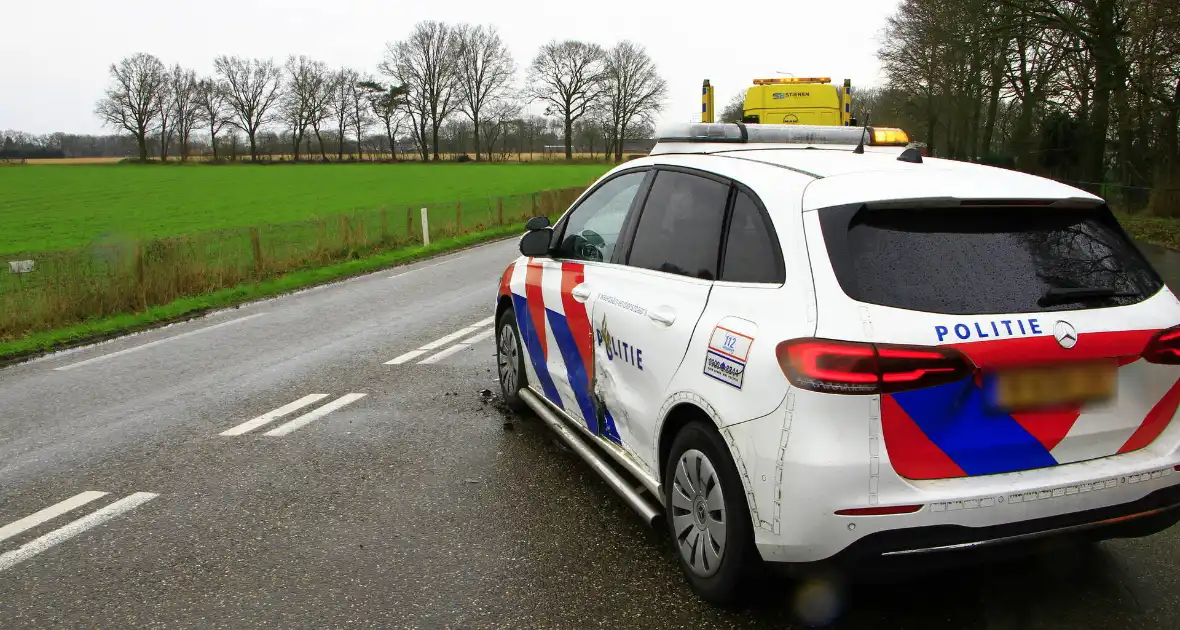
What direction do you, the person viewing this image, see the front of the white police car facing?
facing away from the viewer and to the left of the viewer

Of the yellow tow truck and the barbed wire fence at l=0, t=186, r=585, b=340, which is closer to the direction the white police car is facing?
the barbed wire fence

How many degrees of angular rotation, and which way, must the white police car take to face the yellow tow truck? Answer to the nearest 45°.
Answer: approximately 45° to its right

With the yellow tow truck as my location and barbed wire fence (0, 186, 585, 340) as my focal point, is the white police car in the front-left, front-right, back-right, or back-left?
front-left

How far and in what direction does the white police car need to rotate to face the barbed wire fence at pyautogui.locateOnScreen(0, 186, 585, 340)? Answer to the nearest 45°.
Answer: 0° — it already faces it

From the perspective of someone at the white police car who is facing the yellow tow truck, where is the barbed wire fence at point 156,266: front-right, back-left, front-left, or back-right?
front-left

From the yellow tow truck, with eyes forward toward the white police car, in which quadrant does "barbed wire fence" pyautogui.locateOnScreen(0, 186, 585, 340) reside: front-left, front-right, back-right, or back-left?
front-right

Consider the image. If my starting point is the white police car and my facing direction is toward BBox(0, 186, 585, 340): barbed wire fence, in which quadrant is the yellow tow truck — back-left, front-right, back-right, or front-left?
front-right
